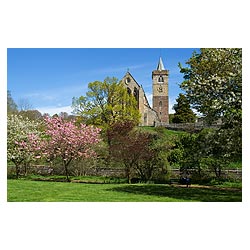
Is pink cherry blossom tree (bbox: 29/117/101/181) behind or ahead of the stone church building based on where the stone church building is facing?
ahead

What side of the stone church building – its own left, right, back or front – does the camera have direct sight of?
front

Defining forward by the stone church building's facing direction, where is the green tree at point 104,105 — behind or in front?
in front

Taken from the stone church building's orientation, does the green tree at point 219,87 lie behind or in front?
in front

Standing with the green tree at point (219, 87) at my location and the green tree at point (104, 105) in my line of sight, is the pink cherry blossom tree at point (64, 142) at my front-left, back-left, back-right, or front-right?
front-left

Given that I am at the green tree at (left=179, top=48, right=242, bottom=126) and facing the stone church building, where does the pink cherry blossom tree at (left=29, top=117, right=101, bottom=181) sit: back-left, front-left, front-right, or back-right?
front-left

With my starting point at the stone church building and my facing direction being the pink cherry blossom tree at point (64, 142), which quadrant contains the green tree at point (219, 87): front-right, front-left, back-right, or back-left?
front-left
